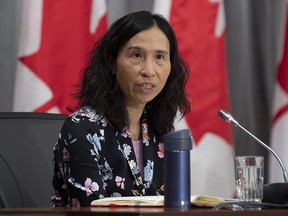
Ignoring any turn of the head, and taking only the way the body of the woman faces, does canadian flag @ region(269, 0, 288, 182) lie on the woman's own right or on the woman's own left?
on the woman's own left

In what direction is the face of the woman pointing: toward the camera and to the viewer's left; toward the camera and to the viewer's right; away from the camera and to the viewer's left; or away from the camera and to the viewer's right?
toward the camera and to the viewer's right

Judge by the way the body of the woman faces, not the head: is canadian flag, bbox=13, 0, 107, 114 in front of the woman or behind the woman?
behind

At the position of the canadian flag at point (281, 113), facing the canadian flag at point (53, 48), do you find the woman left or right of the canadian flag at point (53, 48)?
left

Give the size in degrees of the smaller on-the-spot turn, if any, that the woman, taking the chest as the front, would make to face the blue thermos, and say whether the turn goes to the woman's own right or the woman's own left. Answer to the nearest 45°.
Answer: approximately 45° to the woman's own right

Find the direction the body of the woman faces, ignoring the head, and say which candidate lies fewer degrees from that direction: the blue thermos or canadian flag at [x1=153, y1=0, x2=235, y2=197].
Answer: the blue thermos

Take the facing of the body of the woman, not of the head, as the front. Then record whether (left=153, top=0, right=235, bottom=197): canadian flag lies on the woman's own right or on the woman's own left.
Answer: on the woman's own left

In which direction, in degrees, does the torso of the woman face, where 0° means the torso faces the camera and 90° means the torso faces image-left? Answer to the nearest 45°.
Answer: approximately 315°
